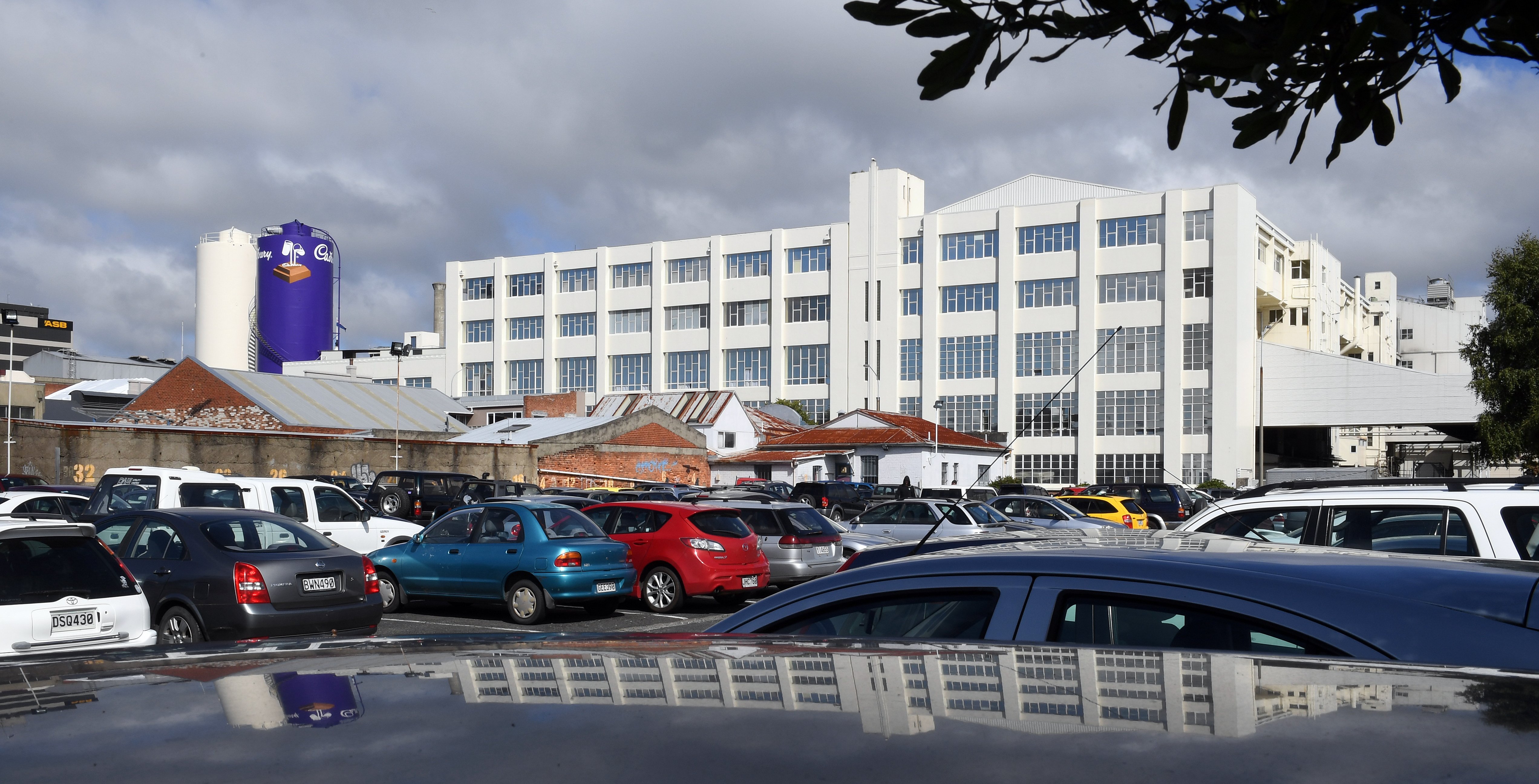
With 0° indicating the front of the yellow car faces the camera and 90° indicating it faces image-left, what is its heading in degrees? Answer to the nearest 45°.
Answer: approximately 135°

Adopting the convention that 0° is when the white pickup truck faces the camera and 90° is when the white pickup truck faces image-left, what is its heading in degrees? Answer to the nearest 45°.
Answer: approximately 225°

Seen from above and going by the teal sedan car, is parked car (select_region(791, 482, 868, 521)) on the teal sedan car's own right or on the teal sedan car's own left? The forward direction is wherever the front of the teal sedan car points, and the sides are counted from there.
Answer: on the teal sedan car's own right

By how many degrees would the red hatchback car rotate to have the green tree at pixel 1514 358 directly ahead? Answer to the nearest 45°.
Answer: approximately 90° to its right

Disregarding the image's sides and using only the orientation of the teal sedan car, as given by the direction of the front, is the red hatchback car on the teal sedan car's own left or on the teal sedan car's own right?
on the teal sedan car's own right

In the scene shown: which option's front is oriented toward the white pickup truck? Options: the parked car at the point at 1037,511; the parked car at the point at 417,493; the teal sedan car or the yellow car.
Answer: the teal sedan car

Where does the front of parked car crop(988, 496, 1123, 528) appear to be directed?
to the viewer's right

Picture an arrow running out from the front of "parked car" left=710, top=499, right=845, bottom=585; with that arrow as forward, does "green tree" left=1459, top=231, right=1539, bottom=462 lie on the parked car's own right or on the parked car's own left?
on the parked car's own right
